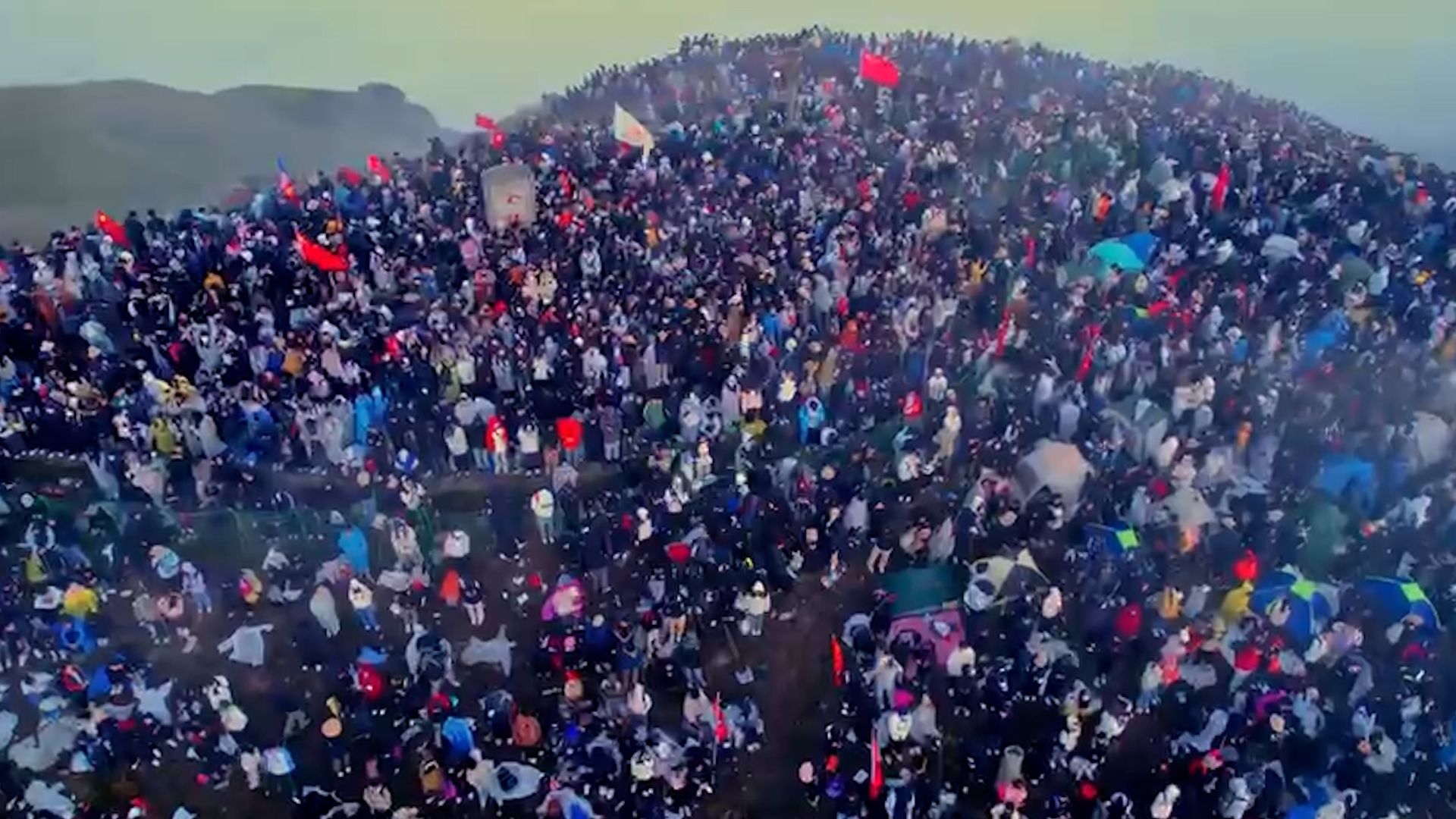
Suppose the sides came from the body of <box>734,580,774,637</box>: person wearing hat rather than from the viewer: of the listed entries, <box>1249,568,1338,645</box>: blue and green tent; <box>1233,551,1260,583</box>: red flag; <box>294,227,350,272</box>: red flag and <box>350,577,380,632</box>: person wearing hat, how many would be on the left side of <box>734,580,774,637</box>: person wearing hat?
2

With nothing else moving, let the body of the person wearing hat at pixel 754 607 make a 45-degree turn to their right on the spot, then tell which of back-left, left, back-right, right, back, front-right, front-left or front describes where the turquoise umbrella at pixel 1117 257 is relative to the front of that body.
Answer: back

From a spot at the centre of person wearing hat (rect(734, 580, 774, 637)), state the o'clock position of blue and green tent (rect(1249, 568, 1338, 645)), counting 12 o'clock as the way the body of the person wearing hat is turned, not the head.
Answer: The blue and green tent is roughly at 9 o'clock from the person wearing hat.

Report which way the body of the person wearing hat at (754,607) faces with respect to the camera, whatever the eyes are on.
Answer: toward the camera

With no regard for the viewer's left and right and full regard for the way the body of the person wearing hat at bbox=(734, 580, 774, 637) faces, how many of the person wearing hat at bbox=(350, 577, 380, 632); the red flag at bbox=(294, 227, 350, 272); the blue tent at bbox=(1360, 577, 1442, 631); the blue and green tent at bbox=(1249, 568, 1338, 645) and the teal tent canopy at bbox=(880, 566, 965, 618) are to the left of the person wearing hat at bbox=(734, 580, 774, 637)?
3

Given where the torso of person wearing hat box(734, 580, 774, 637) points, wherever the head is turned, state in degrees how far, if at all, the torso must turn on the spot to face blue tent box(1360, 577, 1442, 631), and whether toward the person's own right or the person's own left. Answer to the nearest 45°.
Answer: approximately 90° to the person's own left

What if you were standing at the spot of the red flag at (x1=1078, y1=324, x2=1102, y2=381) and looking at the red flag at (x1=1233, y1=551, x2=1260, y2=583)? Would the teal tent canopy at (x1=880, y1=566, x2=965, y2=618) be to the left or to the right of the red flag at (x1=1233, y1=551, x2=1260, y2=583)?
right

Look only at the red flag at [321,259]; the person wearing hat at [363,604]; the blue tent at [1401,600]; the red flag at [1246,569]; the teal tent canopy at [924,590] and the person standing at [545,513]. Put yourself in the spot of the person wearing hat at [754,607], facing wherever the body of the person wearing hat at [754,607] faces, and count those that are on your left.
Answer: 3

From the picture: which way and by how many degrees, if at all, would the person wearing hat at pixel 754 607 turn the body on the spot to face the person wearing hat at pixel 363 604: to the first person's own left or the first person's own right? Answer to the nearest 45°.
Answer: approximately 90° to the first person's own right

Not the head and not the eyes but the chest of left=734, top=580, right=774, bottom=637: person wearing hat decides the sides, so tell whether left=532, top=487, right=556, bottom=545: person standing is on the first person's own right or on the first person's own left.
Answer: on the first person's own right

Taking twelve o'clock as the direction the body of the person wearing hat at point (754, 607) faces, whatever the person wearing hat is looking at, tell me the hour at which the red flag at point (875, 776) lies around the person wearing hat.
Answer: The red flag is roughly at 11 o'clock from the person wearing hat.

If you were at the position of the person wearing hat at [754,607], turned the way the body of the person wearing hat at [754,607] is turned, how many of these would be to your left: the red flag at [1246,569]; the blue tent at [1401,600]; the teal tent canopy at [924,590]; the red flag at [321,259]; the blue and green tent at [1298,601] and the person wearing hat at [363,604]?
4

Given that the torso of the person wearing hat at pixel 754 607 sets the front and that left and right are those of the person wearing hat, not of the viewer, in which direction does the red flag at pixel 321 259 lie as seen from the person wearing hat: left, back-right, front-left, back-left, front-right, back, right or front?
back-right

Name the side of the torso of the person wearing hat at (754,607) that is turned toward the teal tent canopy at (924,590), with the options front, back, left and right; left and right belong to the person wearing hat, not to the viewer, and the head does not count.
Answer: left

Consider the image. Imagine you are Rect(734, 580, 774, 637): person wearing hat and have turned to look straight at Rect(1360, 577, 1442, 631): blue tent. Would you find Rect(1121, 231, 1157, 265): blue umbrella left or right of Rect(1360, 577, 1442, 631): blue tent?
left

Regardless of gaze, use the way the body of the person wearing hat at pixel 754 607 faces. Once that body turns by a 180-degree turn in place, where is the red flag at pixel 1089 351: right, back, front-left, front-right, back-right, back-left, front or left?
front-right

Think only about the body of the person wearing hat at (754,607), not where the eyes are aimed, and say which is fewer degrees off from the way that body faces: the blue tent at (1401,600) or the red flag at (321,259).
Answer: the blue tent

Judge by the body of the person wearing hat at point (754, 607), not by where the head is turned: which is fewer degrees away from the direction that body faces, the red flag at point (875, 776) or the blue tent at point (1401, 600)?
the red flag
